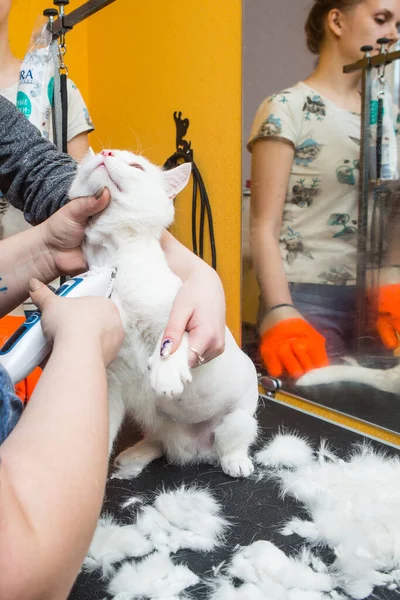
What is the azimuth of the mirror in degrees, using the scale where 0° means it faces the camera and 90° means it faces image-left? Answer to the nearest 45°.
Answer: approximately 45°

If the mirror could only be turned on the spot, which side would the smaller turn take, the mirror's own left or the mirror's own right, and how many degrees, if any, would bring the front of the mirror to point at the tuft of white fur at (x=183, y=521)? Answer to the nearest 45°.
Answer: approximately 45° to the mirror's own left

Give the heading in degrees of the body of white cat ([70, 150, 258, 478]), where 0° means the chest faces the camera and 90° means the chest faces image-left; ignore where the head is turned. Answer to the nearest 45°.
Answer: approximately 45°

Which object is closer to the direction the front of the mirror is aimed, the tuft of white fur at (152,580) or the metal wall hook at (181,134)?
the tuft of white fur
